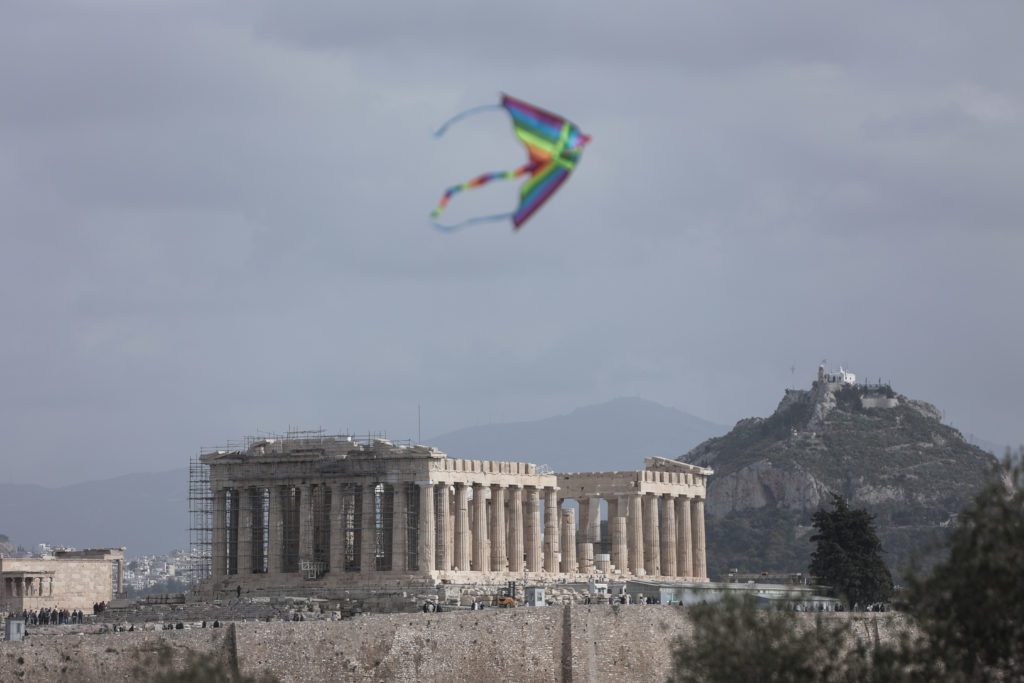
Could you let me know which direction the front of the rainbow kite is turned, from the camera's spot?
facing to the right of the viewer
